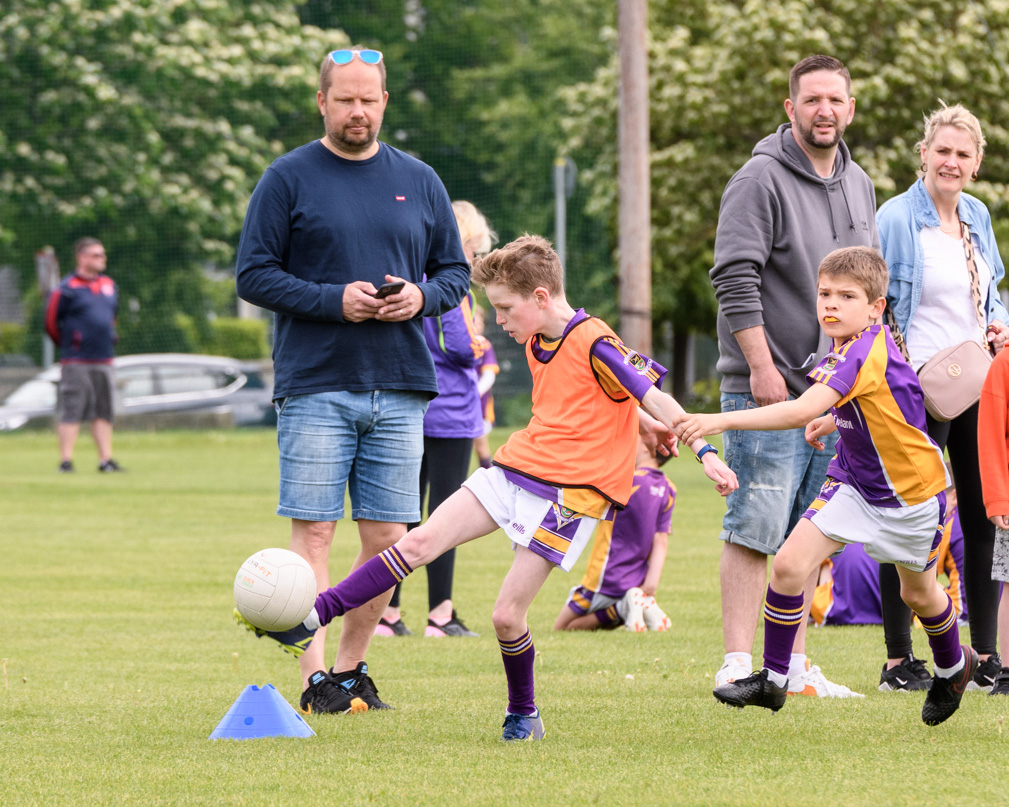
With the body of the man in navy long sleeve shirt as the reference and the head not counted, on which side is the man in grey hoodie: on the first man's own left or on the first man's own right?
on the first man's own left

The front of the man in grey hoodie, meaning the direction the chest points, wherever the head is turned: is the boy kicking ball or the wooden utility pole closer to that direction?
the boy kicking ball

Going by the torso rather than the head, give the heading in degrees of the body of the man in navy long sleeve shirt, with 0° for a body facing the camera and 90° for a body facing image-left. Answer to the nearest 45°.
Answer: approximately 0°

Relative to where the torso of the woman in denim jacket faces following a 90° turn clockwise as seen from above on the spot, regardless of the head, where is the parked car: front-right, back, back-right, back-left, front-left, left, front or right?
front-right

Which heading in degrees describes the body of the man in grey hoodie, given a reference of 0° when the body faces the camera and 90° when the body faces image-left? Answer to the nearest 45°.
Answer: approximately 315°

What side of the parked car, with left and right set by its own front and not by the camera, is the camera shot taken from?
left

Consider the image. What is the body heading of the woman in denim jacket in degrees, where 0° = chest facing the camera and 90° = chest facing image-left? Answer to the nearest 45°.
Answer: approximately 0°

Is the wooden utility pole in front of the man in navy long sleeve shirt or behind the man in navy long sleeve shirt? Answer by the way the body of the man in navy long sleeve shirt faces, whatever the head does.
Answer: behind
